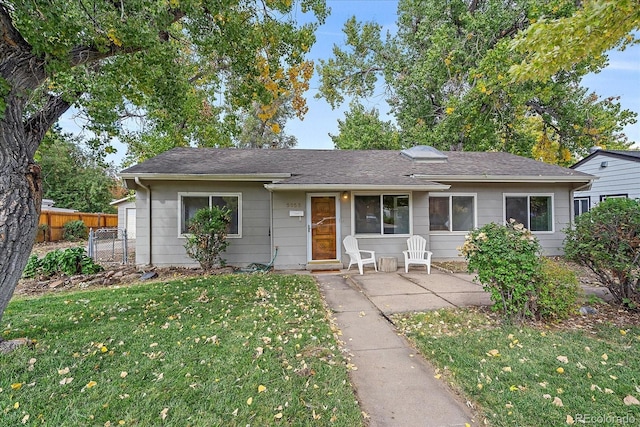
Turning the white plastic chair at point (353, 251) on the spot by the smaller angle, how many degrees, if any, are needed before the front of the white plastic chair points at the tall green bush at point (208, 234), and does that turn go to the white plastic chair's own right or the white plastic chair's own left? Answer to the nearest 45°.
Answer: approximately 135° to the white plastic chair's own right

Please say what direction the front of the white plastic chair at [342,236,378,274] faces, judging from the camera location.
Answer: facing the viewer and to the right of the viewer

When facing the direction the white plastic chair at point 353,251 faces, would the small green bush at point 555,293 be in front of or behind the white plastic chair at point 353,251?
in front

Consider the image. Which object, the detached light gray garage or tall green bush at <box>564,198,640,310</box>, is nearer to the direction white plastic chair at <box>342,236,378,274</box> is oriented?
the tall green bush

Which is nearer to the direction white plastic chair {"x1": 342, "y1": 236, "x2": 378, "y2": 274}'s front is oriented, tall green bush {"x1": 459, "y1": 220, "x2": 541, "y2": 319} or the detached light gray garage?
the tall green bush

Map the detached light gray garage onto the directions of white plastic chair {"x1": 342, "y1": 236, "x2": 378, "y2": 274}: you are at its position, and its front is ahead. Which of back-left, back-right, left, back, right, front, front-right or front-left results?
back

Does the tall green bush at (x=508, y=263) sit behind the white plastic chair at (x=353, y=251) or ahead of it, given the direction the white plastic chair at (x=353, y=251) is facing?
ahead

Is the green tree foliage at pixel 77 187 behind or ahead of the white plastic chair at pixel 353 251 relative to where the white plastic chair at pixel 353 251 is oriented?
behind

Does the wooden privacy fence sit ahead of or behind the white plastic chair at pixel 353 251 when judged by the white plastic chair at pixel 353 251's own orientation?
behind

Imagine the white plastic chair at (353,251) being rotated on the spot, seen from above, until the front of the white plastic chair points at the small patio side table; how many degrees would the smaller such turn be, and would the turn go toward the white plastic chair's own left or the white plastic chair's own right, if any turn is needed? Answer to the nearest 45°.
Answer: approximately 45° to the white plastic chair's own left

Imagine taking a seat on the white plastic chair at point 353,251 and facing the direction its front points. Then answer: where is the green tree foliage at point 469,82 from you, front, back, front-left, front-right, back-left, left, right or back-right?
left

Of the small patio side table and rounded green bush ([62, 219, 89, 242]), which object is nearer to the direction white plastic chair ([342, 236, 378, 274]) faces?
the small patio side table

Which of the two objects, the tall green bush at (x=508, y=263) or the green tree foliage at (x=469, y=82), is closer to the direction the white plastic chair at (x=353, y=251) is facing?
the tall green bush
